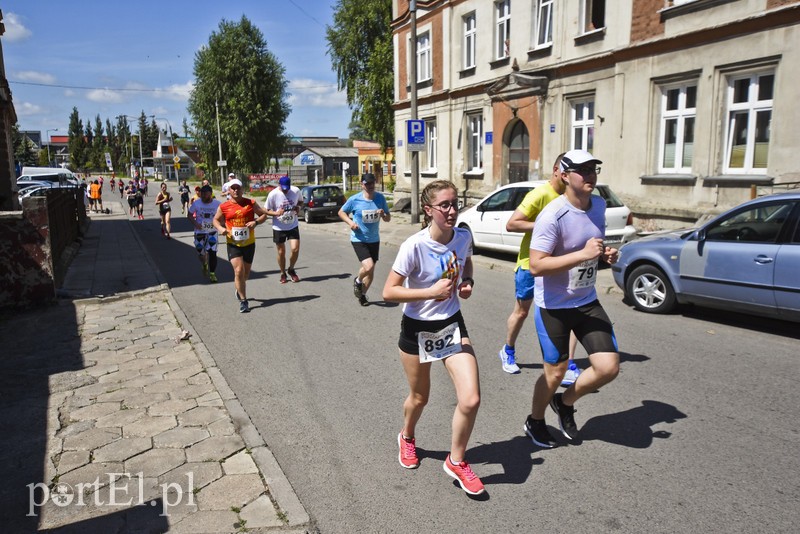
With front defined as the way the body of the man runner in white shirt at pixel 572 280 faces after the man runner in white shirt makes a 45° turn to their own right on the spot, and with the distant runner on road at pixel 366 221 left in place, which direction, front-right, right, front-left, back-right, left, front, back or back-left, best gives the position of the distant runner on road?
back-right

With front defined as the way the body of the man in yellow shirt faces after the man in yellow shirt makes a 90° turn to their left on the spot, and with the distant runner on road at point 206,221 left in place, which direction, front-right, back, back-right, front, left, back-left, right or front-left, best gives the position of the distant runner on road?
left

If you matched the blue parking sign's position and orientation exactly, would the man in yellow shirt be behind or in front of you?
in front

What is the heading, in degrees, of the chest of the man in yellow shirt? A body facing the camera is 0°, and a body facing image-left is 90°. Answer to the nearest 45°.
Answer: approximately 315°

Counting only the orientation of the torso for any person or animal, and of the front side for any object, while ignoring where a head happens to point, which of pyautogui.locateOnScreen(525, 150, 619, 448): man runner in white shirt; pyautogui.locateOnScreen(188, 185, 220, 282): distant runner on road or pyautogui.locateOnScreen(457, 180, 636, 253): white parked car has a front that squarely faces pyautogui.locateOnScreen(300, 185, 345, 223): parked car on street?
the white parked car

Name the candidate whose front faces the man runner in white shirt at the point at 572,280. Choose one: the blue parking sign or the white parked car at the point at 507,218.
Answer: the blue parking sign

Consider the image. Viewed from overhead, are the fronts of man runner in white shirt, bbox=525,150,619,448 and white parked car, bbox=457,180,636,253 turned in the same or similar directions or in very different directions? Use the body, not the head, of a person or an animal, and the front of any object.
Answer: very different directions

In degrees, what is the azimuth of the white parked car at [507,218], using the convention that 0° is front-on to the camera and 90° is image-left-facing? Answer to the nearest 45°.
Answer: approximately 135°

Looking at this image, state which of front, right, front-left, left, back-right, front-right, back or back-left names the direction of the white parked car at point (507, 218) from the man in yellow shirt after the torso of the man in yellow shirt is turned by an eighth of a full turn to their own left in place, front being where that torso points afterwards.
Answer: left
